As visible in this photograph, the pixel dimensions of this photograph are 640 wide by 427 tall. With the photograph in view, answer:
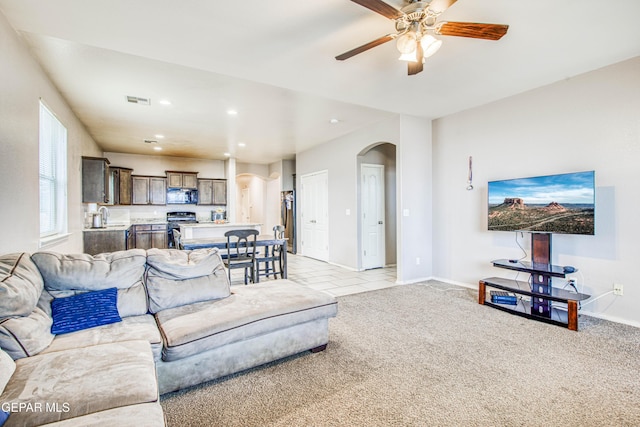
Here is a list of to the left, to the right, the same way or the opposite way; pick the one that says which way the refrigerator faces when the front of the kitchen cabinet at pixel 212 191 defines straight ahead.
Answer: to the right

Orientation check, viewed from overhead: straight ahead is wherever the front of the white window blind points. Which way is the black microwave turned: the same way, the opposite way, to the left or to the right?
to the right

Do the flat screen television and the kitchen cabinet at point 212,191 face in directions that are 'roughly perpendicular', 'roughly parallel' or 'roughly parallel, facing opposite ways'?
roughly perpendicular

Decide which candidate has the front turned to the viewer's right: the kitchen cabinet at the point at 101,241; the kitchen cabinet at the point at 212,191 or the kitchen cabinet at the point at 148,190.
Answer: the kitchen cabinet at the point at 101,241

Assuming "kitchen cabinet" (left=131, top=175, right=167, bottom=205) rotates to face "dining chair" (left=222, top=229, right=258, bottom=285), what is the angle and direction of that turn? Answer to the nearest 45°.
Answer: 0° — it already faces it

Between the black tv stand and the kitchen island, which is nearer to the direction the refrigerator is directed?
the kitchen island

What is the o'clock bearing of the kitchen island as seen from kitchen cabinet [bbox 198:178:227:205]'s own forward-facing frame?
The kitchen island is roughly at 12 o'clock from the kitchen cabinet.

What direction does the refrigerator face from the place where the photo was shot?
facing to the left of the viewer

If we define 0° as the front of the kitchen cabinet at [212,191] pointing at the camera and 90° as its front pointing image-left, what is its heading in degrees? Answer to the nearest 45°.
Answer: approximately 0°

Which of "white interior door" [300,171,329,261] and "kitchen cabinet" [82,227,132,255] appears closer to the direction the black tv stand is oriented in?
the kitchen cabinet

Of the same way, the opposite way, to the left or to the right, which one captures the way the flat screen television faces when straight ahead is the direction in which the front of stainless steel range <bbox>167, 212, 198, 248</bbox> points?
to the right
